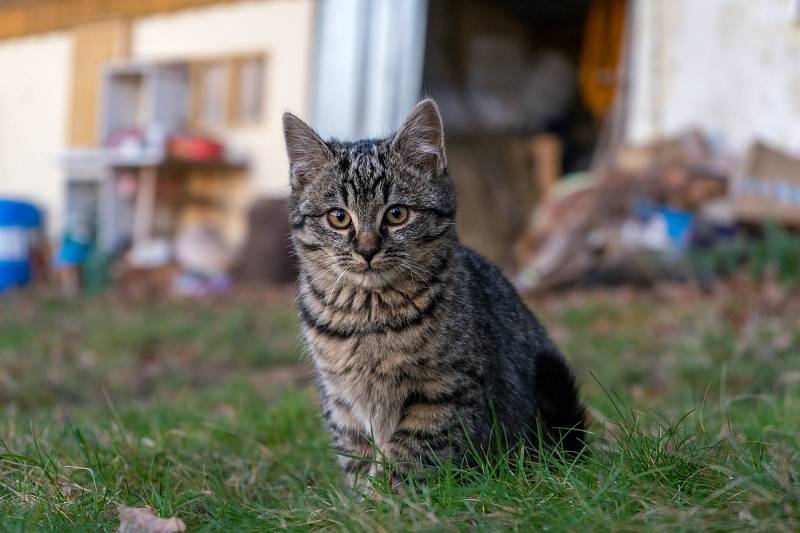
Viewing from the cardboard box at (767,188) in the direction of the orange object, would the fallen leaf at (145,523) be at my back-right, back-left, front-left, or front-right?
back-left

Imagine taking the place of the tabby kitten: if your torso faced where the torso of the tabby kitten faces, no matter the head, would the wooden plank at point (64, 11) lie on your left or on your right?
on your right

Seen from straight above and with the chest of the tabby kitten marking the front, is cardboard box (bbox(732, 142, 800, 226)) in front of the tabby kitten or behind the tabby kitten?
behind

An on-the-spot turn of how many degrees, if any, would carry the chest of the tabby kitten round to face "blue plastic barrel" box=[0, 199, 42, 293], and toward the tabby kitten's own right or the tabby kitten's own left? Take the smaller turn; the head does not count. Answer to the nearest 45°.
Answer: approximately 90° to the tabby kitten's own right

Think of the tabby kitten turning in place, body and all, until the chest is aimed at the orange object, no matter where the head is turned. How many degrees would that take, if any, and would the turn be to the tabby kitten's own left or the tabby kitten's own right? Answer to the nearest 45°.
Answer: approximately 135° to the tabby kitten's own right

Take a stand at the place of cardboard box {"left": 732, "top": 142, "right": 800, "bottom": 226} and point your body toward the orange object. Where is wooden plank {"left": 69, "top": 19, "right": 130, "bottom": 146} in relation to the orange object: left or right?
left

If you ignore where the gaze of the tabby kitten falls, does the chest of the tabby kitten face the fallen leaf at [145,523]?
yes

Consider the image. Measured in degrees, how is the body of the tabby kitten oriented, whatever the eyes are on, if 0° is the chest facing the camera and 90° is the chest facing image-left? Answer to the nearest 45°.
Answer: approximately 45°

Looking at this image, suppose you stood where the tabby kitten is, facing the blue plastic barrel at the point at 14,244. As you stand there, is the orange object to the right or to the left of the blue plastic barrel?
right
